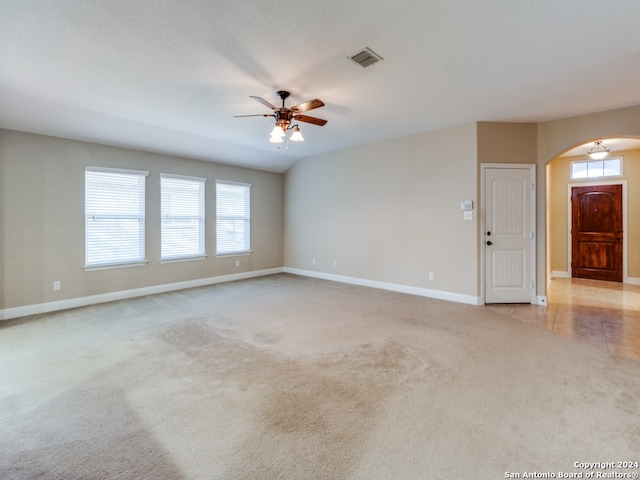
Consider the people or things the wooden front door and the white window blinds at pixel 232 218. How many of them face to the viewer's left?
0

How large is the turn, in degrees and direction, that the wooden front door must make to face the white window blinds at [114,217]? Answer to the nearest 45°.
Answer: approximately 45° to its right

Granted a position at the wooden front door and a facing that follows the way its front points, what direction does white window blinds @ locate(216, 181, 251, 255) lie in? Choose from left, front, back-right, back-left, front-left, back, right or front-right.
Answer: front-right

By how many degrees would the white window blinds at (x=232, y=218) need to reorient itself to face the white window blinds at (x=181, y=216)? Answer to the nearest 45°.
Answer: approximately 90° to its right

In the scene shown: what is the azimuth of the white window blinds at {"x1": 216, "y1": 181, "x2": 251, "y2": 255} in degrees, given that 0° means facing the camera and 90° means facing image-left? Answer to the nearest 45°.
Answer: approximately 315°

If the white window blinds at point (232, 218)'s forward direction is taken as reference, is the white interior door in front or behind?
in front

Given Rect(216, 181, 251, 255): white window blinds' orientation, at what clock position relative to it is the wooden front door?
The wooden front door is roughly at 11 o'clock from the white window blinds.

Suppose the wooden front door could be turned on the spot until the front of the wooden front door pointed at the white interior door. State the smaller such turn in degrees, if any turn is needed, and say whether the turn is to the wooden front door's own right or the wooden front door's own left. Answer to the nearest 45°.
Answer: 0° — it already faces it

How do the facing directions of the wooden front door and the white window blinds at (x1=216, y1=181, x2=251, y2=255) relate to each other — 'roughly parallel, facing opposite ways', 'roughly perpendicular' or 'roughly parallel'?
roughly perpendicular

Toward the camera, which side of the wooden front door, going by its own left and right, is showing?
front

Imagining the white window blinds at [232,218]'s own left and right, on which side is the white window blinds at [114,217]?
on its right

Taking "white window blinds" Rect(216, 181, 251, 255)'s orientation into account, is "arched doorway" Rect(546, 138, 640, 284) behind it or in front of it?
in front
